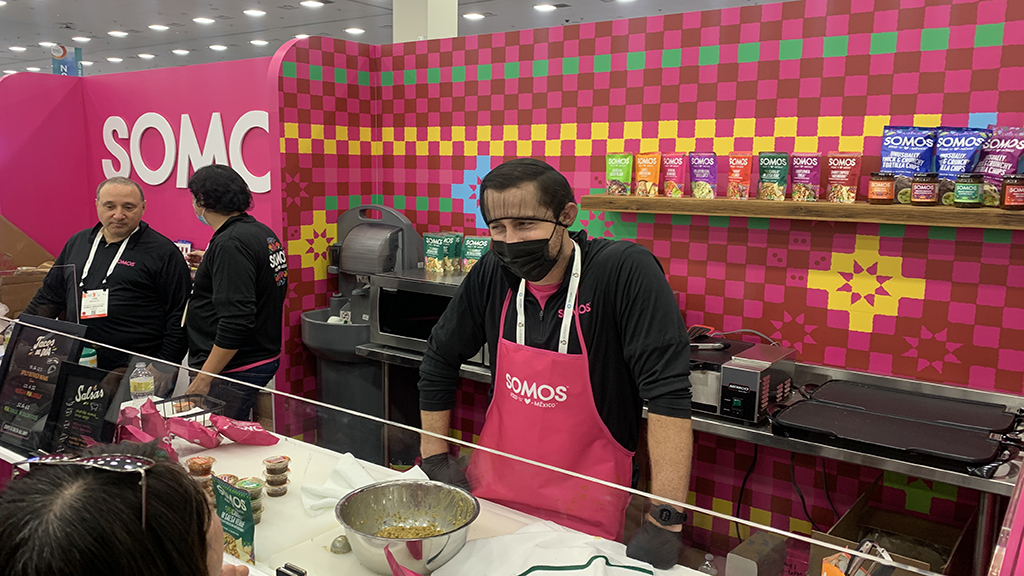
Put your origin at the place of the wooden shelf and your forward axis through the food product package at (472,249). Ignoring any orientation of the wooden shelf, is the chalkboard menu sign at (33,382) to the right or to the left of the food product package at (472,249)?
left

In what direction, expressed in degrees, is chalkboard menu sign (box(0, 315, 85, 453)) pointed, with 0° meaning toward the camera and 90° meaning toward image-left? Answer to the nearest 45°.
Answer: approximately 0°

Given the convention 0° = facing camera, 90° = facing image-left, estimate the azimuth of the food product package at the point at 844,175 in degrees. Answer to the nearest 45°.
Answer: approximately 0°

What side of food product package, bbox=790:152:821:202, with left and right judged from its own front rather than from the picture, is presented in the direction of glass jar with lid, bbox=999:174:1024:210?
left

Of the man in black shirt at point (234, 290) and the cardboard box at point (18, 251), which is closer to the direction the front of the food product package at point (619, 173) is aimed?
the man in black shirt

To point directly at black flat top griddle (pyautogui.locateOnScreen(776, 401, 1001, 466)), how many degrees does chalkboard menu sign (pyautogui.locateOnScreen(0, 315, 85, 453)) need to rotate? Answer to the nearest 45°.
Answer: approximately 45° to its left
